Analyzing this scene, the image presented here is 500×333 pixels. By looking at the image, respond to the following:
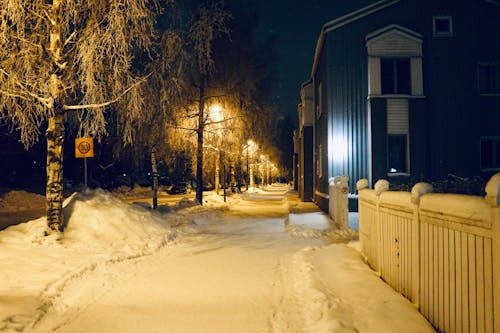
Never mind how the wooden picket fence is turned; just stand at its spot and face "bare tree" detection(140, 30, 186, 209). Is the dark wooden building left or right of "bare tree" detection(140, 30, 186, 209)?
right

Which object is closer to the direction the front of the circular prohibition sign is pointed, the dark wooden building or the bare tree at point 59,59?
the bare tree

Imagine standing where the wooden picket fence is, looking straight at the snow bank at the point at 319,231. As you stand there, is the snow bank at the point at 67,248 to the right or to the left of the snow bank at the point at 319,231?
left

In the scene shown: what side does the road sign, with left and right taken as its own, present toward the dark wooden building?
left

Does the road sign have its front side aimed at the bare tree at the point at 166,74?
no

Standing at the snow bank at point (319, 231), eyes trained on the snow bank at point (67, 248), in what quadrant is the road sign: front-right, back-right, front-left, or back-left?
front-right

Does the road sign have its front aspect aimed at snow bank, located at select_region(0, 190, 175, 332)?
yes

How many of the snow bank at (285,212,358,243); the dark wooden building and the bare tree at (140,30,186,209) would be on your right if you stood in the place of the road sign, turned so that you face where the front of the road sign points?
0

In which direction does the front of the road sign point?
toward the camera

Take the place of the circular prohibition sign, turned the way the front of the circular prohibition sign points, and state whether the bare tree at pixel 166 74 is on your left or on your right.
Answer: on your left

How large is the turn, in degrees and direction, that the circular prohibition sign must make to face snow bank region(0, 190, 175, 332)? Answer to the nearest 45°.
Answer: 0° — it already faces it

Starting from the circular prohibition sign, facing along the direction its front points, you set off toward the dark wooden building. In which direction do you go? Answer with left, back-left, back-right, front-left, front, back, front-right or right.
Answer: left

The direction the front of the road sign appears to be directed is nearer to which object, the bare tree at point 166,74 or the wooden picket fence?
the wooden picket fence
